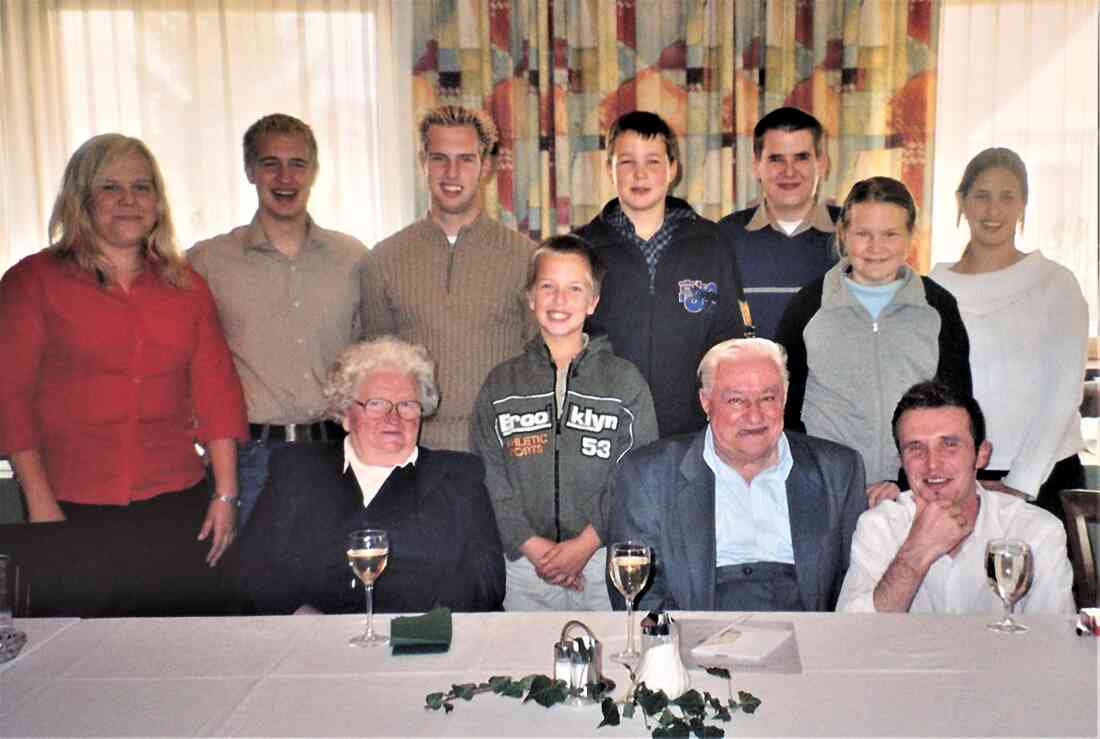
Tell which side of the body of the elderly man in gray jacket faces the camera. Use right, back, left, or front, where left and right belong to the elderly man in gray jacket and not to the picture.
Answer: front

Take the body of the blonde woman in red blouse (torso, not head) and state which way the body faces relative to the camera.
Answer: toward the camera

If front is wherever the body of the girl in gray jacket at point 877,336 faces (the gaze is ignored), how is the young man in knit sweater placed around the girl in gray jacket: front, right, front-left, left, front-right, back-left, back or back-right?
right

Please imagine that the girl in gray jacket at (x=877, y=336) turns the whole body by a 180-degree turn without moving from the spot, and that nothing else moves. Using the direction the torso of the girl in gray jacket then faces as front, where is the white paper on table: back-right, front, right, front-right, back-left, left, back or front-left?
back

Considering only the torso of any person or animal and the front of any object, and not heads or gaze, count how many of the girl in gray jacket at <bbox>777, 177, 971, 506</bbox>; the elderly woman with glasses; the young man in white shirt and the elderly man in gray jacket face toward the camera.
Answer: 4

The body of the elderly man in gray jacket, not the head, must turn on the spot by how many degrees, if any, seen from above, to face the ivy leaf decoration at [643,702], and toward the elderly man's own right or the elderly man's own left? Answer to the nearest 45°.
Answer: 0° — they already face it

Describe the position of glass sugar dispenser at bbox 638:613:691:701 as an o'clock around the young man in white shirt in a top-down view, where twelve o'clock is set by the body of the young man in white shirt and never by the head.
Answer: The glass sugar dispenser is roughly at 1 o'clock from the young man in white shirt.

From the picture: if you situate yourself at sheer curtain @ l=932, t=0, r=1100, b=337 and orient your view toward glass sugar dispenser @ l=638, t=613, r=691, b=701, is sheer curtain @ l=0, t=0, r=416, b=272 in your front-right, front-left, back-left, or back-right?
front-right

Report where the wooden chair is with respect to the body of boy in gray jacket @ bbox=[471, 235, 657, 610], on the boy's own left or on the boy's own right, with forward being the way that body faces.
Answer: on the boy's own left

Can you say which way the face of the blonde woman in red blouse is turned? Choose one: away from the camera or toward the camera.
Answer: toward the camera

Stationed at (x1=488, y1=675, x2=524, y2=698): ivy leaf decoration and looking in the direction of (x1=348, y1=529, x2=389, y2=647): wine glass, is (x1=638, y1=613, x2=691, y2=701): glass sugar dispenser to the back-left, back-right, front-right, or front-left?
back-right

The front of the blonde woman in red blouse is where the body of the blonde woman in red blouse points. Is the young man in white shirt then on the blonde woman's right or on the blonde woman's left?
on the blonde woman's left

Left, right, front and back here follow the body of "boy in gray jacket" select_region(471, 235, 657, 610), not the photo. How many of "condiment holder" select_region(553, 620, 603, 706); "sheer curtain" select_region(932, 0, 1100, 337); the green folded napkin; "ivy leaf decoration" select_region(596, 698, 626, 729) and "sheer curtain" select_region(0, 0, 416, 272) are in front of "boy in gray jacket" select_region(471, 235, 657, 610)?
3

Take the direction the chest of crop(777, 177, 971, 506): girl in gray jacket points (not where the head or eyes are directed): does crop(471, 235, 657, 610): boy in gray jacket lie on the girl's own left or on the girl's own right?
on the girl's own right

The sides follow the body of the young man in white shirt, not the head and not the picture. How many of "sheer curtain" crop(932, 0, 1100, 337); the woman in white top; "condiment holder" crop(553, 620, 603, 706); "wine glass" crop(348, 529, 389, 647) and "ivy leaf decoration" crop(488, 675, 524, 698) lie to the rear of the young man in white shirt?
2

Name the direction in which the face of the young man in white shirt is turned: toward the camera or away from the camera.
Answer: toward the camera

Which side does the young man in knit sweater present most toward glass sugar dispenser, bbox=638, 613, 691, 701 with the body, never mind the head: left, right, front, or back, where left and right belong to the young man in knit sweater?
front

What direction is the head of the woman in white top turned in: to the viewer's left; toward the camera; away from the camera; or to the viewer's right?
toward the camera

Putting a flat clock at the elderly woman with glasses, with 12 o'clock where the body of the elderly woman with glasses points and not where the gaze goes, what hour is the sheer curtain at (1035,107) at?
The sheer curtain is roughly at 8 o'clock from the elderly woman with glasses.

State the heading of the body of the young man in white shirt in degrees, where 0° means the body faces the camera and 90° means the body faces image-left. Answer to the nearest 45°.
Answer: approximately 0°

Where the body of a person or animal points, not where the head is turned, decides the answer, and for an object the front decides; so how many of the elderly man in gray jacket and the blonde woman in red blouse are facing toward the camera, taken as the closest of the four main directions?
2
